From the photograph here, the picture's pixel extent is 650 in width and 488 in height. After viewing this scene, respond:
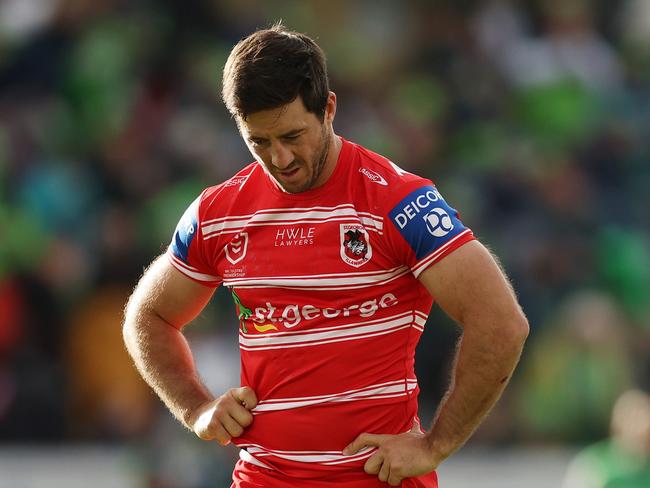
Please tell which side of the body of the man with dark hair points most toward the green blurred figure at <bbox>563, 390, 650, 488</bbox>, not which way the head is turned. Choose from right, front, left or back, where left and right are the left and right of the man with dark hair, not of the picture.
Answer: back

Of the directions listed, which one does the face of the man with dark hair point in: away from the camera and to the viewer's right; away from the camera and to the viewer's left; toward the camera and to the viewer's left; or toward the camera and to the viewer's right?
toward the camera and to the viewer's left

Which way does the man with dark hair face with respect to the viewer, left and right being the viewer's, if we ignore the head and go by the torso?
facing the viewer and to the left of the viewer
